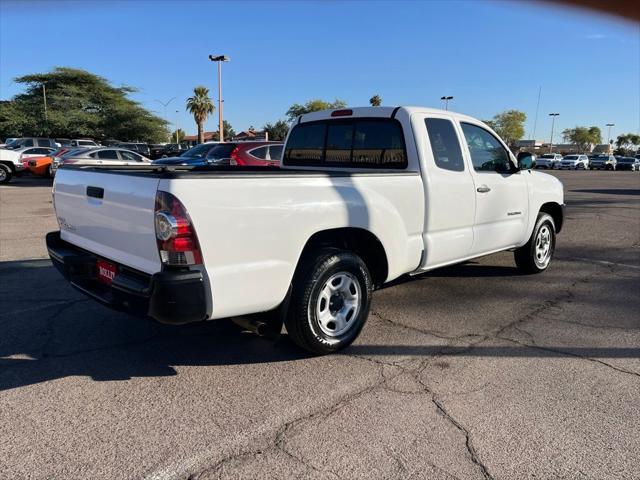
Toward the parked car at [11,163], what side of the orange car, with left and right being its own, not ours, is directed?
front

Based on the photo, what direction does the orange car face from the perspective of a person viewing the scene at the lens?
facing the viewer and to the left of the viewer

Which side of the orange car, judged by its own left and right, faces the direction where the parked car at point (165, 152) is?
back

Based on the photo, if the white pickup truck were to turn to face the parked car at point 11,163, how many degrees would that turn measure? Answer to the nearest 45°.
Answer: approximately 90° to its left

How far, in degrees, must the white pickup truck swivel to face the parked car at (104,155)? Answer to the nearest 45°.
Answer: approximately 90° to its left

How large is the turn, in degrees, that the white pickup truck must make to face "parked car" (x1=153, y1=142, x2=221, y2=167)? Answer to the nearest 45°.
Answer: approximately 45° to its left

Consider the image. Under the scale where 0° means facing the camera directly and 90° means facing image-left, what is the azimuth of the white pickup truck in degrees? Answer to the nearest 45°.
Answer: approximately 225°

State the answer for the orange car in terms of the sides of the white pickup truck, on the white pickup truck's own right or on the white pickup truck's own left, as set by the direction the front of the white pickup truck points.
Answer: on the white pickup truck's own left

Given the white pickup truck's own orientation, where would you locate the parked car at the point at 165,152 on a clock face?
The parked car is roughly at 10 o'clock from the white pickup truck.
